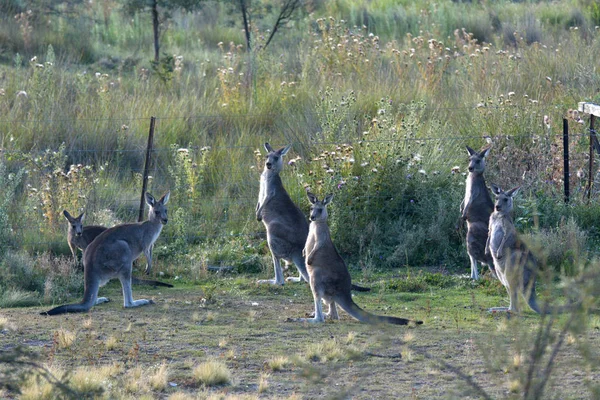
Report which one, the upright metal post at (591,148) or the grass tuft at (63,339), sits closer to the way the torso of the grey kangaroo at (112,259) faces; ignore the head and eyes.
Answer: the upright metal post

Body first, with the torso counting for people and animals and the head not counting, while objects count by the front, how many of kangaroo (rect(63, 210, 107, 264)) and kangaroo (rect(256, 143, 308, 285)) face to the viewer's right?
0

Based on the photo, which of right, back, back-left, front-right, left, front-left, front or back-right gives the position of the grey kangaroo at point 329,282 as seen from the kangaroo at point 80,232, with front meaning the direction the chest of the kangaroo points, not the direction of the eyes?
left

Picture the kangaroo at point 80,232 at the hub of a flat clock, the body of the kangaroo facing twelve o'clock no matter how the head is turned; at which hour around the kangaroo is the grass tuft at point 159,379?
The grass tuft is roughly at 10 o'clock from the kangaroo.

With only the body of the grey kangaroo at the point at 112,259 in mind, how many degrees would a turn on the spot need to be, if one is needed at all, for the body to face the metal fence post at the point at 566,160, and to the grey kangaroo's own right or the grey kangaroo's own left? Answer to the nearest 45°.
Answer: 0° — it already faces it

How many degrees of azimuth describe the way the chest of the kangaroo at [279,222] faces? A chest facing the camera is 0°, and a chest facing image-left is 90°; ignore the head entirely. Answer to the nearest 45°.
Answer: approximately 90°

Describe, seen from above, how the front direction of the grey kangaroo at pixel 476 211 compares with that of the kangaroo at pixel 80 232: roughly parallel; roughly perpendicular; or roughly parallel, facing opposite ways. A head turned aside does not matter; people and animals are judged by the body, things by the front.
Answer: roughly parallel

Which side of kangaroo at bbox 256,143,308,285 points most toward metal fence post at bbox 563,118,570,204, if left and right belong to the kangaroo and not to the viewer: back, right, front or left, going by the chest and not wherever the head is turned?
back

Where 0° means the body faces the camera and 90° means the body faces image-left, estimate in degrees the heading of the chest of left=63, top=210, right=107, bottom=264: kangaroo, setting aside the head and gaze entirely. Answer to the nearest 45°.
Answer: approximately 45°

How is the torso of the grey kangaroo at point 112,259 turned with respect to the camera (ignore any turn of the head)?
to the viewer's right

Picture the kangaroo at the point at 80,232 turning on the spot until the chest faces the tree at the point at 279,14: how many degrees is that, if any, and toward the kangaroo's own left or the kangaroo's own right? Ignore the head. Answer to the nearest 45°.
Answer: approximately 180°

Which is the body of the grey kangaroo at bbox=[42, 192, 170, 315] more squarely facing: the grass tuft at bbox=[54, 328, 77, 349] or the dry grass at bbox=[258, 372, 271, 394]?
the dry grass

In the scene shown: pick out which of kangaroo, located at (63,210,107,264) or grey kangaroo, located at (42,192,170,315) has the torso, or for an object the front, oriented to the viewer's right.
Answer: the grey kangaroo
